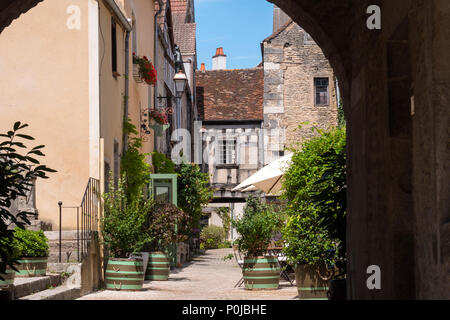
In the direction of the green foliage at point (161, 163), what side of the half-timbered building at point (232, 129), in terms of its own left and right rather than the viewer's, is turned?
front

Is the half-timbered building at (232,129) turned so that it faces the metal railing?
yes

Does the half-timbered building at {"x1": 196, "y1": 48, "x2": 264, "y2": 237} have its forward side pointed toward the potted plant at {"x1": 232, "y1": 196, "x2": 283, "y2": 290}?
yes

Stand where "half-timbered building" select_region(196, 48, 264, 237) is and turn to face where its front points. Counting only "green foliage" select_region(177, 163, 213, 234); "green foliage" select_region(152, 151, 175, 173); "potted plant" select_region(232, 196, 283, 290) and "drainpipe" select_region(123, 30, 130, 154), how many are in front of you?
4

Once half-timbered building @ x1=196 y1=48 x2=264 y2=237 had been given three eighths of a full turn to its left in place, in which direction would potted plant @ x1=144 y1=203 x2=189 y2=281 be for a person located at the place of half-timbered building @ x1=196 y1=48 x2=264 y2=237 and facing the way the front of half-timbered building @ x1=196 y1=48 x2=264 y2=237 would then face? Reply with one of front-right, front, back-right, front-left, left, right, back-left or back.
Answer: back-right

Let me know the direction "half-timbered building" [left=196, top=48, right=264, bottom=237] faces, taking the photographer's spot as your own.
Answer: facing the viewer

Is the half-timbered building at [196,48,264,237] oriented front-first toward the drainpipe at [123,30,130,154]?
yes

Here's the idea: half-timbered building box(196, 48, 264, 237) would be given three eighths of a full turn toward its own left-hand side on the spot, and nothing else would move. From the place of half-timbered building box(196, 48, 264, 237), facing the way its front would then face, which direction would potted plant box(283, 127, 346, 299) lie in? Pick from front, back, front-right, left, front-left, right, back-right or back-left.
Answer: back-right

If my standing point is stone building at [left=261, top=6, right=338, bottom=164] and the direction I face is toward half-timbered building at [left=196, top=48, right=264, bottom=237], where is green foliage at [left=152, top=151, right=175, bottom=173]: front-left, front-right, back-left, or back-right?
back-left

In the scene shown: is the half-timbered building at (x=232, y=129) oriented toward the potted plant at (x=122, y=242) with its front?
yes

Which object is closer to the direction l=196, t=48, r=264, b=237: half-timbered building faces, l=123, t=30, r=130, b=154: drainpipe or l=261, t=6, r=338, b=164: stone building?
the drainpipe

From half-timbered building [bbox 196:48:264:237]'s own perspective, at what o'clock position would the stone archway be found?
The stone archway is roughly at 12 o'clock from the half-timbered building.

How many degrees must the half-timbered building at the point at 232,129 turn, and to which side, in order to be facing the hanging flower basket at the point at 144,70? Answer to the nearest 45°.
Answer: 0° — it already faces it

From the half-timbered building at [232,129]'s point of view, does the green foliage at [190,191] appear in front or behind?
in front

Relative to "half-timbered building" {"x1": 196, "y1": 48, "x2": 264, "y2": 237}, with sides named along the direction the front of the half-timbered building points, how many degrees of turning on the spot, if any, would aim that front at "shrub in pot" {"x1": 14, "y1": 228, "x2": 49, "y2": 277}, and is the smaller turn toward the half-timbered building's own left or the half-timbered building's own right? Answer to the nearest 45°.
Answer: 0° — it already faces it

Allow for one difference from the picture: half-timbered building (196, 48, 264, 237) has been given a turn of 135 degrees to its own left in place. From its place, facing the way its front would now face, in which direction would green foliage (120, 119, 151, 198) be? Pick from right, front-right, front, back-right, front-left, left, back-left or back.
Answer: back-right
